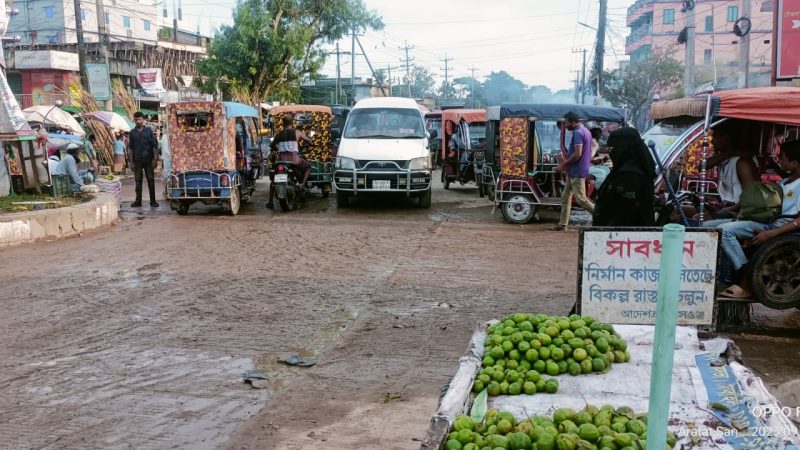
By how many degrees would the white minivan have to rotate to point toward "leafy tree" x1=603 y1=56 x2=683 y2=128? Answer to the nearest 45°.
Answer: approximately 135° to its left

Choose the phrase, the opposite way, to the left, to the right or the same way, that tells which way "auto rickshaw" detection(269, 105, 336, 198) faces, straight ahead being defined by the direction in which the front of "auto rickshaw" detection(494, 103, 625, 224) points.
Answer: to the left

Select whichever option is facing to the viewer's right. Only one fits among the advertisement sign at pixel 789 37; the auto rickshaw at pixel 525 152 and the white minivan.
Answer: the auto rickshaw

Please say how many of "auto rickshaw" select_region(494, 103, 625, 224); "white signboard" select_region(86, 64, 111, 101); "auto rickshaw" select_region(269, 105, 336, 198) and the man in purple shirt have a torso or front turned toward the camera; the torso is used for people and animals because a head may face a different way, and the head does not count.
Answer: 1

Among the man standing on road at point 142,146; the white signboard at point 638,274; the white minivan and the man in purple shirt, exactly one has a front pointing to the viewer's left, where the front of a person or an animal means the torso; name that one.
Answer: the man in purple shirt

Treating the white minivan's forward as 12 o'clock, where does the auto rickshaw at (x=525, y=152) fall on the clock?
The auto rickshaw is roughly at 10 o'clock from the white minivan.

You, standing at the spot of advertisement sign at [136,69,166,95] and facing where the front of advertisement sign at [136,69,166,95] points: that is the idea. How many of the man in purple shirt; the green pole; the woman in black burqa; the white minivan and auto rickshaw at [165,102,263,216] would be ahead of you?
5

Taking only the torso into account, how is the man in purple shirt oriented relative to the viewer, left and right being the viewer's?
facing to the left of the viewer

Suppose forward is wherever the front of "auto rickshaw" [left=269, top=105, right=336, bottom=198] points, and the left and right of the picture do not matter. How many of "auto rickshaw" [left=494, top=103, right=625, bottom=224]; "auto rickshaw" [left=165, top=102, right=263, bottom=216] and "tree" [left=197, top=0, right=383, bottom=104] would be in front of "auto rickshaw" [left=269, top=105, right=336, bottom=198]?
1

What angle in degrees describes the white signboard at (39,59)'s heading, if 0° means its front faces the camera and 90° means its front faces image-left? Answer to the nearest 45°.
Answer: approximately 0°

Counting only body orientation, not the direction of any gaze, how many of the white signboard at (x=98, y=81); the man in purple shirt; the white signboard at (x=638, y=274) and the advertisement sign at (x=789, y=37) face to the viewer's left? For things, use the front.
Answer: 1

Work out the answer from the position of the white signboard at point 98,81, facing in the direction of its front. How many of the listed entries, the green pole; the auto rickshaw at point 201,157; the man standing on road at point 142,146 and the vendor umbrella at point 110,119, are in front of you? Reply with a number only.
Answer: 4

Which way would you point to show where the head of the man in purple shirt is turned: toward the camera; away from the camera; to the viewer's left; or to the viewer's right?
to the viewer's left

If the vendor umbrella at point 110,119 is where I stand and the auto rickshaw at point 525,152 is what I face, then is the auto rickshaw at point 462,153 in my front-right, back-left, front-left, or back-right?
front-left

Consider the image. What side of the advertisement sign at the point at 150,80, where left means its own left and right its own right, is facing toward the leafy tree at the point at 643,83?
left

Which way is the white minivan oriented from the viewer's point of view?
toward the camera

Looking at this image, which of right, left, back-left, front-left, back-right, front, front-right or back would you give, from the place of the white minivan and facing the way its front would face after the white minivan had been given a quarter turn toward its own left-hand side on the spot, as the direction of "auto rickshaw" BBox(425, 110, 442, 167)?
left

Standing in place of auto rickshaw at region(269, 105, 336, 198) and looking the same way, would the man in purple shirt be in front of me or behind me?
behind

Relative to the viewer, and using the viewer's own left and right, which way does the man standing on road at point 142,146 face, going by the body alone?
facing the viewer

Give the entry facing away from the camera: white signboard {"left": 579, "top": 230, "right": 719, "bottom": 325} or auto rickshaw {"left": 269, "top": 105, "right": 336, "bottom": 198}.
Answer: the auto rickshaw

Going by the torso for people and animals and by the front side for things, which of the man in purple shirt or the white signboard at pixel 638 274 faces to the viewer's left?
the man in purple shirt
